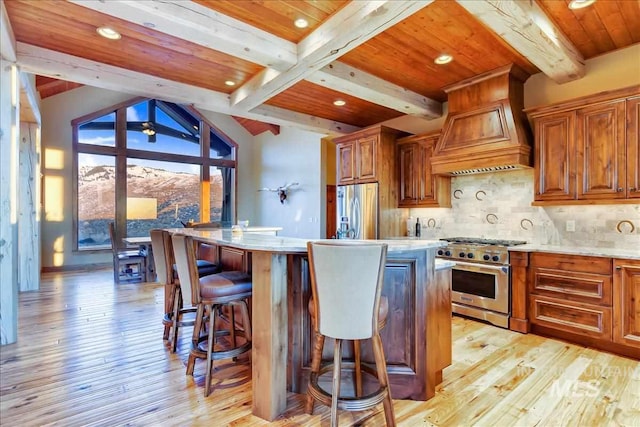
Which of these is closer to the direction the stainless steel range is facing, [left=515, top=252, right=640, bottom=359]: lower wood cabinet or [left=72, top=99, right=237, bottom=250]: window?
the window

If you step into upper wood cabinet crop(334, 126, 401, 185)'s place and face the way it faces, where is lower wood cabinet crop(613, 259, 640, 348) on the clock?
The lower wood cabinet is roughly at 9 o'clock from the upper wood cabinet.

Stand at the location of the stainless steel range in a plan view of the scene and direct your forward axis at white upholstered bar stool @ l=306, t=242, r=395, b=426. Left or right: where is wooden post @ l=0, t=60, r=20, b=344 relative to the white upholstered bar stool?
right

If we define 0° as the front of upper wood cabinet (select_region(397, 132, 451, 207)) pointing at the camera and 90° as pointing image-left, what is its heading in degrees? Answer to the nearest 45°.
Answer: approximately 45°

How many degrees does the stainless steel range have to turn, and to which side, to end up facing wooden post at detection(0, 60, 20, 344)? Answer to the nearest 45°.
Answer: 0° — it already faces it

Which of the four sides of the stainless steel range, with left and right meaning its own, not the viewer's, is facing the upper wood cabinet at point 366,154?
right

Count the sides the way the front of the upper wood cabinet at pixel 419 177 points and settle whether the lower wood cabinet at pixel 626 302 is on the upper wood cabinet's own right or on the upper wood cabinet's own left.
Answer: on the upper wood cabinet's own left

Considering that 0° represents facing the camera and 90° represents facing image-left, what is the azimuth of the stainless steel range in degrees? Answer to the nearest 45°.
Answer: approximately 45°

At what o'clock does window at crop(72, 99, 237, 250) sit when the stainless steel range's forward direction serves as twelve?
The window is roughly at 2 o'clock from the stainless steel range.
